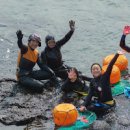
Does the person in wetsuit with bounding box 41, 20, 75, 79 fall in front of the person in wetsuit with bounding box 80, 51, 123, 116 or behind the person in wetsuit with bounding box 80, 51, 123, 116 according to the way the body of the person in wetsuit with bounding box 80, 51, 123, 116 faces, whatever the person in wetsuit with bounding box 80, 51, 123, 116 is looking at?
behind

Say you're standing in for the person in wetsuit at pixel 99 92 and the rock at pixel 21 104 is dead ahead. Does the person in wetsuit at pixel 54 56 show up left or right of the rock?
right

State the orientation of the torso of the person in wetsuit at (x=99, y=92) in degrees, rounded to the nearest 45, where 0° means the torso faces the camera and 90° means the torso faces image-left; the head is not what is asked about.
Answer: approximately 0°

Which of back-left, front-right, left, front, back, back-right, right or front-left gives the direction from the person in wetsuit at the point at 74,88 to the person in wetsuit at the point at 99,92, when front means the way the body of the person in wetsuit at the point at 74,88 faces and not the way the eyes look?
left

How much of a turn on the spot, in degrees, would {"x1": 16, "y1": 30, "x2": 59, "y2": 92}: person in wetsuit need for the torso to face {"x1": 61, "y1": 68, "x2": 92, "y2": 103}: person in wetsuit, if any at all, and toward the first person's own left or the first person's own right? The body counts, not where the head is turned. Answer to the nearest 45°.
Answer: approximately 45° to the first person's own left

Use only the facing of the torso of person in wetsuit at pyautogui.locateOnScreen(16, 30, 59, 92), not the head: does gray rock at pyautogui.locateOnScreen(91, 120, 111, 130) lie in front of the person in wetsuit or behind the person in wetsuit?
in front

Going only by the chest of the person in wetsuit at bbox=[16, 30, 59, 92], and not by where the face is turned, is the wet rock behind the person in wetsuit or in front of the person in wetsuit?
in front

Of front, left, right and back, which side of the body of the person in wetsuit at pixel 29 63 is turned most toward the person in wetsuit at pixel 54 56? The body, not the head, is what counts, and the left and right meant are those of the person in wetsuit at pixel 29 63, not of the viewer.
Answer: left

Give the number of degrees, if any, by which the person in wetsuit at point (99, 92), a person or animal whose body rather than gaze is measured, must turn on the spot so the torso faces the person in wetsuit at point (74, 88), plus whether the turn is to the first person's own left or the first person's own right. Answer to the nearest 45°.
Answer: approximately 135° to the first person's own right
